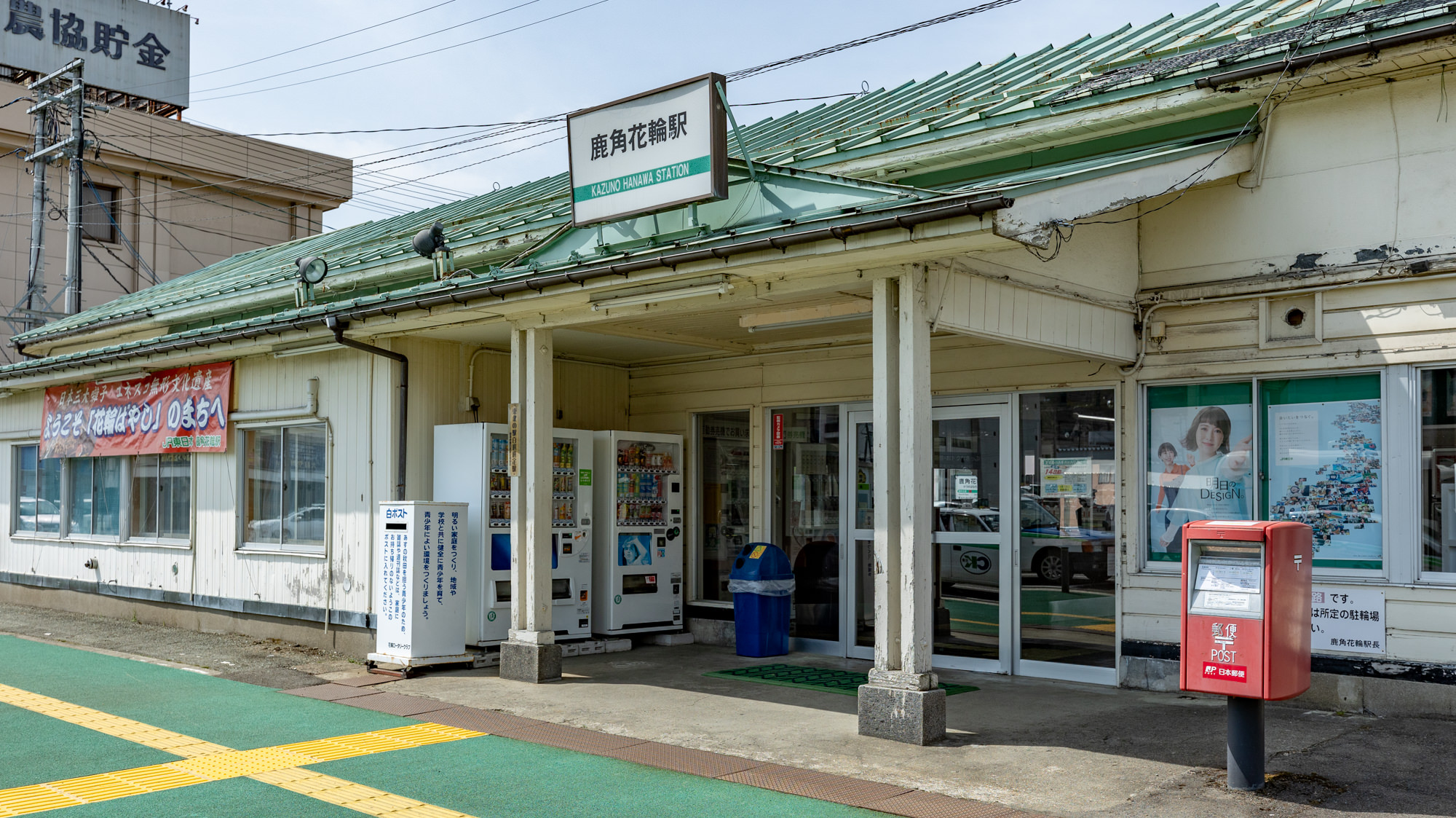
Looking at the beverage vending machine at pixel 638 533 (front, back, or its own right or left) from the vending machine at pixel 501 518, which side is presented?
right

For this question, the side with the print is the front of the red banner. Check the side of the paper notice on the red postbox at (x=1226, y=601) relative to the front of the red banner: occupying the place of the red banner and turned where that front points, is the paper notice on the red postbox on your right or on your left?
on your left

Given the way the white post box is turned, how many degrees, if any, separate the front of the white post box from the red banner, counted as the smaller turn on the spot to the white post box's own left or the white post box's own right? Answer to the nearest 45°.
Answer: approximately 90° to the white post box's own right

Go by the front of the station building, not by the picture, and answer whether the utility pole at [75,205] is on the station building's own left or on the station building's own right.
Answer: on the station building's own right

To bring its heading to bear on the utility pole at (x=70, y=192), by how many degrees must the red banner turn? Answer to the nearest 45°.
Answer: approximately 135° to its right

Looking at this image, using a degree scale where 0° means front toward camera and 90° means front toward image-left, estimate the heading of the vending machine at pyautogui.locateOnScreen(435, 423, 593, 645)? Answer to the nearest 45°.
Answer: approximately 315°

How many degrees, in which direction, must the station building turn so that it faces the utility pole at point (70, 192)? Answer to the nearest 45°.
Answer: approximately 90° to its right
